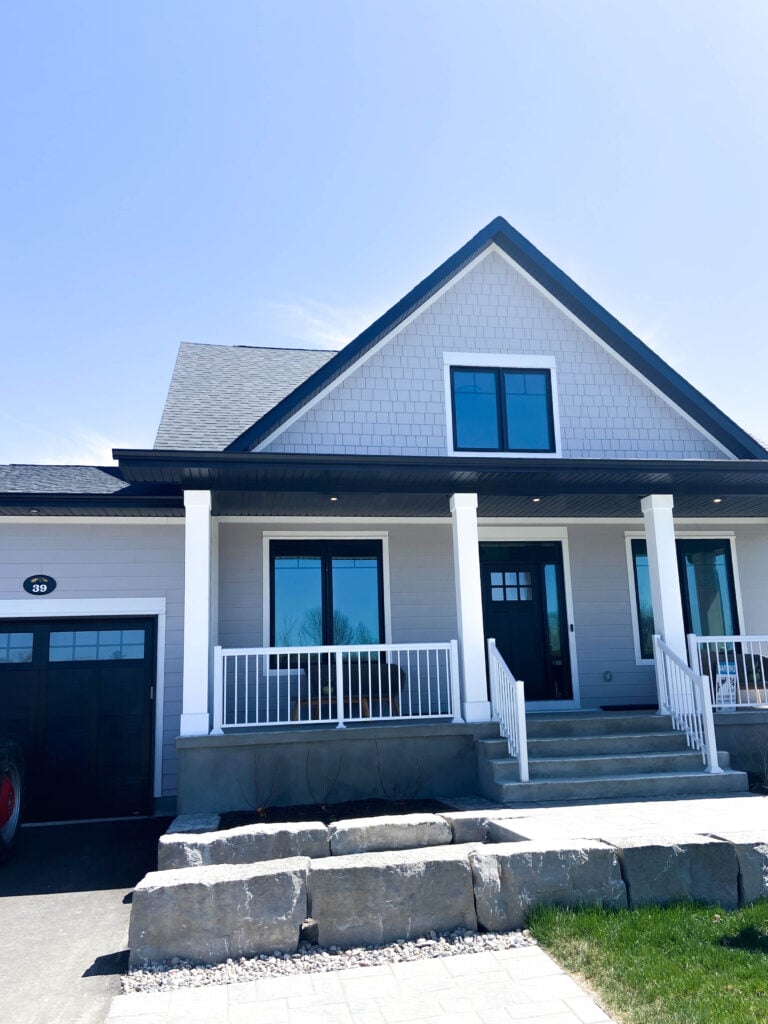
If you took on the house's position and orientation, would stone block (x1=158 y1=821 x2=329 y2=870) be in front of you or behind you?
in front

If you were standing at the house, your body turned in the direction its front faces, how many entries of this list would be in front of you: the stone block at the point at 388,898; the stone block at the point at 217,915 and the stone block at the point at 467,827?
3

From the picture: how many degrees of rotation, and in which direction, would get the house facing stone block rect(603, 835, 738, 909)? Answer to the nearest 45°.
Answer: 0° — it already faces it

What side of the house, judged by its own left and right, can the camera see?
front

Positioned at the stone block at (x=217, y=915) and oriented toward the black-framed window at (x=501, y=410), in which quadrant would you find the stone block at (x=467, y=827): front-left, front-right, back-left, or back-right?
front-right

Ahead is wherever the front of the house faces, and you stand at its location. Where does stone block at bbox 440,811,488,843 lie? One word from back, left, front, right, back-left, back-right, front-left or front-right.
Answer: front

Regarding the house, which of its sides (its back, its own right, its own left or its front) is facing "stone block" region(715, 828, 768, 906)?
front

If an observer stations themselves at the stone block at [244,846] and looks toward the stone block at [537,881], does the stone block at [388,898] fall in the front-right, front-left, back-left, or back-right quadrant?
front-right

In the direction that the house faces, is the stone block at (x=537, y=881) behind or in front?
in front

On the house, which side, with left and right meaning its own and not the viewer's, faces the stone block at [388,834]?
front

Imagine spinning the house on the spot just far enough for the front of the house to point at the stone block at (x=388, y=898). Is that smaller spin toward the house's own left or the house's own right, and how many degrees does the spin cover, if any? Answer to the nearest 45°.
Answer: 0° — it already faces it

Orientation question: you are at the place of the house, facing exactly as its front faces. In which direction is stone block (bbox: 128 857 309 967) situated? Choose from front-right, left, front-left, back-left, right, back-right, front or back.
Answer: front

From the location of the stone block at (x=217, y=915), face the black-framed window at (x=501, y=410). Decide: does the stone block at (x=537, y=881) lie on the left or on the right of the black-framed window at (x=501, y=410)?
right
